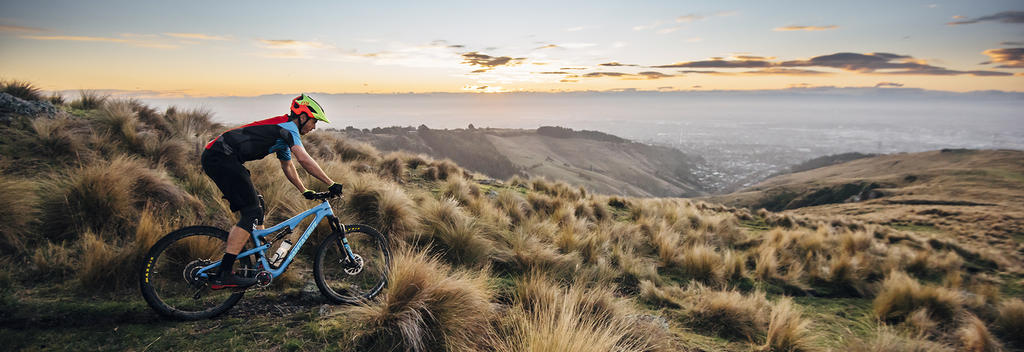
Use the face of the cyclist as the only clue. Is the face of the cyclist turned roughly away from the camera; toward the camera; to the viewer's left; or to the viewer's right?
to the viewer's right

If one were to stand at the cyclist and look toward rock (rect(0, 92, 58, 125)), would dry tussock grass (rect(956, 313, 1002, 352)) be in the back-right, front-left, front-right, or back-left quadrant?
back-right

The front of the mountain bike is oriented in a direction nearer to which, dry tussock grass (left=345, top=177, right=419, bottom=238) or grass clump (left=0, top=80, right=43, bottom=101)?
the dry tussock grass

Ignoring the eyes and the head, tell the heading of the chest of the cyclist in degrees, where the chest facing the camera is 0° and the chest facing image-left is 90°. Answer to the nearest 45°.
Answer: approximately 270°

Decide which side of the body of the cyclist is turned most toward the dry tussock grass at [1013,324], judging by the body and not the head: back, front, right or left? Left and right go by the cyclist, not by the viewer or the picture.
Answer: front

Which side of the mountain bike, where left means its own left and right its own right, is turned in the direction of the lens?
right

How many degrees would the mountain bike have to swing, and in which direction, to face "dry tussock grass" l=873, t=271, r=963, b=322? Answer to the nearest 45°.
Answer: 0° — it already faces it

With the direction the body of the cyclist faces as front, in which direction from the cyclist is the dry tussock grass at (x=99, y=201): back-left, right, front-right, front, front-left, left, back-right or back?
back-left

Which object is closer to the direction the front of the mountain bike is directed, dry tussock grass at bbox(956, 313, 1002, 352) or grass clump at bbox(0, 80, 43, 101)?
the dry tussock grass
